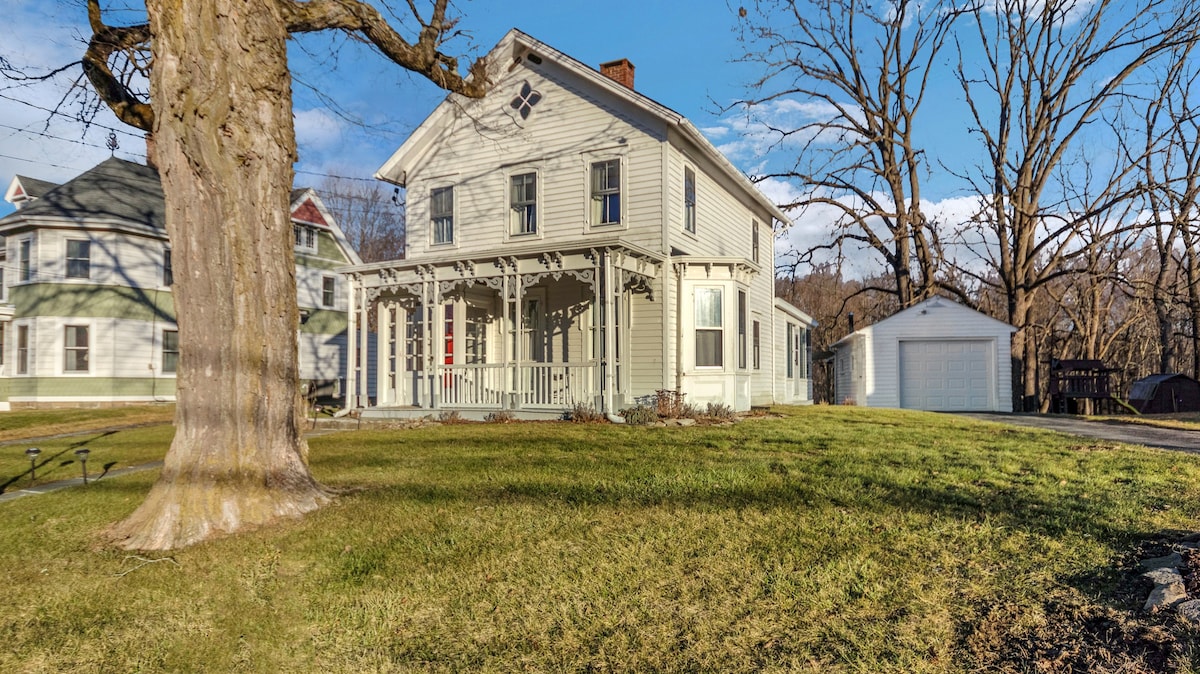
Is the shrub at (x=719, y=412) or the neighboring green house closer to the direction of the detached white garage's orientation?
the shrub

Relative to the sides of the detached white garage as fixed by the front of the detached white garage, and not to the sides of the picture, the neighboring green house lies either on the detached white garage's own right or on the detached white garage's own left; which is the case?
on the detached white garage's own right

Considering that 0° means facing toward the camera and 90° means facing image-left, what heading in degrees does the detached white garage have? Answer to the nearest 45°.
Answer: approximately 0°

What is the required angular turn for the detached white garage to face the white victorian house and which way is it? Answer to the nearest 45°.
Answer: approximately 45° to its right

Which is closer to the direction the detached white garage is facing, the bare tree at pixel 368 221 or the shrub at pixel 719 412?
the shrub
